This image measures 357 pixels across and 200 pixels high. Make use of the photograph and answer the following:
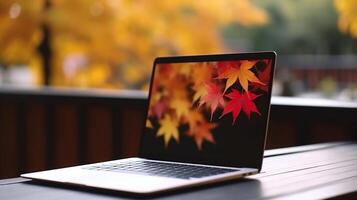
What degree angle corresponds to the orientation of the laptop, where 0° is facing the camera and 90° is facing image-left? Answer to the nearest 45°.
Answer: approximately 45°

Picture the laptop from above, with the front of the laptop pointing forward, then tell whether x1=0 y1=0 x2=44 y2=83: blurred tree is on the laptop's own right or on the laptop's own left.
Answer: on the laptop's own right

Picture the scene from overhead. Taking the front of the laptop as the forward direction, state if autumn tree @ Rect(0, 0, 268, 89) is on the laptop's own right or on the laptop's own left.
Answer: on the laptop's own right

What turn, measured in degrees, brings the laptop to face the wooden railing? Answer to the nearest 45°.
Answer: approximately 135° to its right

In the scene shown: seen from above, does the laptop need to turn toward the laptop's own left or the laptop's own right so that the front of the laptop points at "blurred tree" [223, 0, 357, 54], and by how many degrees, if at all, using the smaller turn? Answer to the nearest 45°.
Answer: approximately 135° to the laptop's own right
